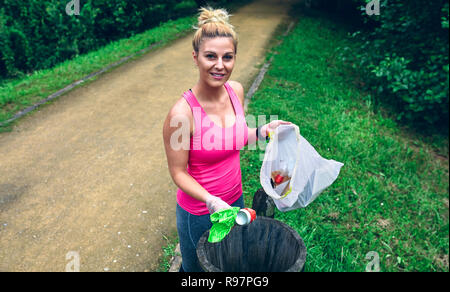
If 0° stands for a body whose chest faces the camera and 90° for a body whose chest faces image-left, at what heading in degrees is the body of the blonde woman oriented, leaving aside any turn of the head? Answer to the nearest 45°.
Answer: approximately 315°

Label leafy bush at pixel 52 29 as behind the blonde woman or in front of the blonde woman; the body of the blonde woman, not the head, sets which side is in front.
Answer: behind

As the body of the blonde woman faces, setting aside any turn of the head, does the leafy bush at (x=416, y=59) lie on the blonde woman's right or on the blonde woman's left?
on the blonde woman's left
